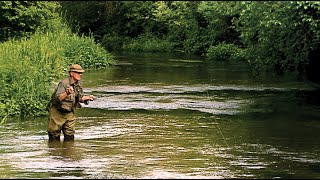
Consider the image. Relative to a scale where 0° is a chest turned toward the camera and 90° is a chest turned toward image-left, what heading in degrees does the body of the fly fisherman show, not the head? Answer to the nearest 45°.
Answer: approximately 315°

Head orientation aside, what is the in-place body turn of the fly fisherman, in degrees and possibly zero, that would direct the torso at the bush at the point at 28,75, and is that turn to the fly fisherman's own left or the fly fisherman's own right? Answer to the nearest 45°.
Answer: approximately 135° to the fly fisherman's own left

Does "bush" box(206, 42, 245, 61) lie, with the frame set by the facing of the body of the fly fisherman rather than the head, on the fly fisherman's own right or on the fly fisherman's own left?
on the fly fisherman's own left
